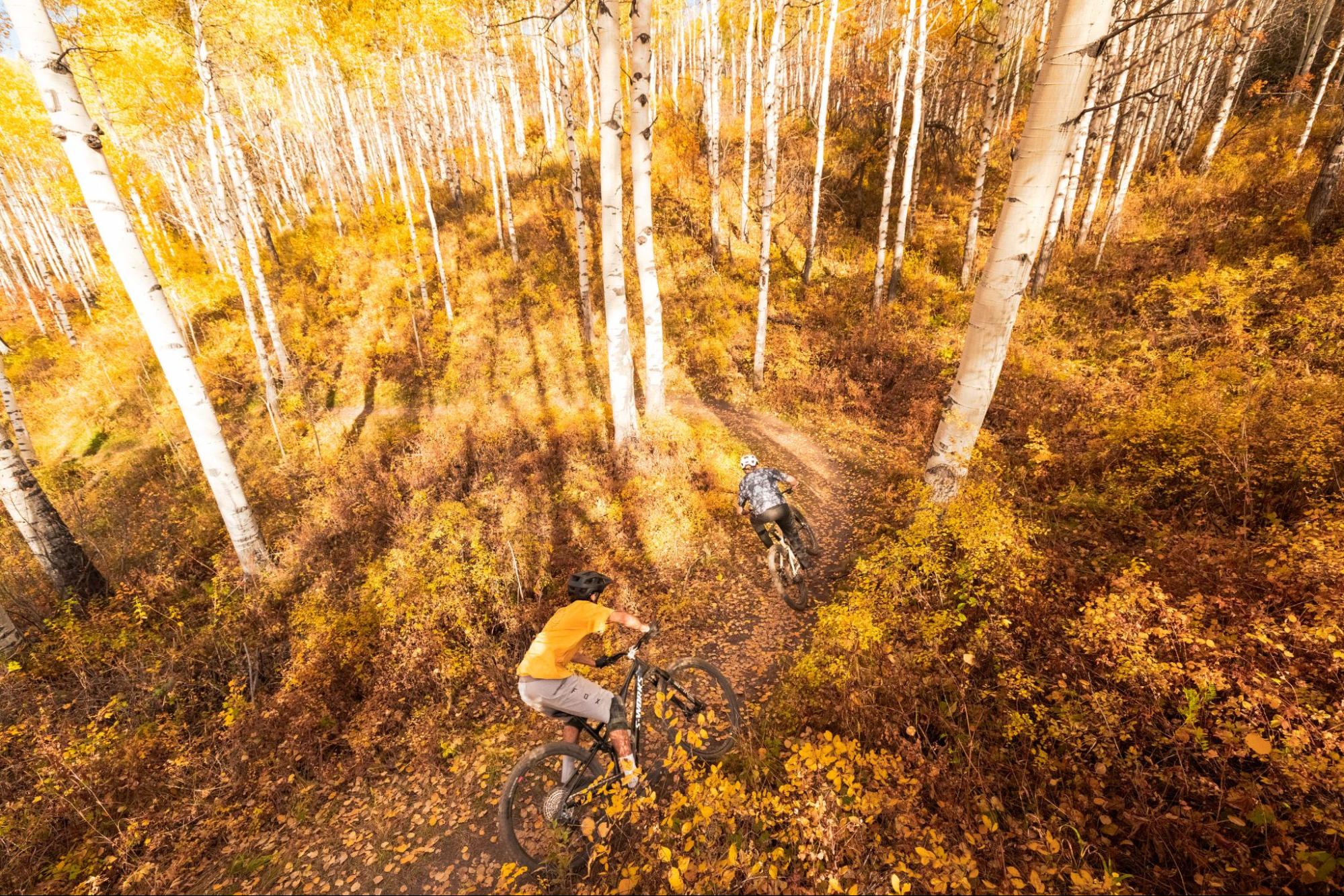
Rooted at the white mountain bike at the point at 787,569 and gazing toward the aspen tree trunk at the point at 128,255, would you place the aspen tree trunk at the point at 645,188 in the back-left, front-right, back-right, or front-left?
front-right

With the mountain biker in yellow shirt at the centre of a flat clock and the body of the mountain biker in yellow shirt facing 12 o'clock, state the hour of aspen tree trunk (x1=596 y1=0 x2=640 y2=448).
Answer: The aspen tree trunk is roughly at 11 o'clock from the mountain biker in yellow shirt.

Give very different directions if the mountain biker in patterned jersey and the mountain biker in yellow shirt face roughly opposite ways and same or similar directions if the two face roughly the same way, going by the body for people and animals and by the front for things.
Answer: same or similar directions

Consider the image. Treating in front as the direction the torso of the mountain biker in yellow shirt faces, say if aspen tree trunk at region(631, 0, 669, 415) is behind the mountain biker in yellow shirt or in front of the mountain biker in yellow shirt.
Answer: in front

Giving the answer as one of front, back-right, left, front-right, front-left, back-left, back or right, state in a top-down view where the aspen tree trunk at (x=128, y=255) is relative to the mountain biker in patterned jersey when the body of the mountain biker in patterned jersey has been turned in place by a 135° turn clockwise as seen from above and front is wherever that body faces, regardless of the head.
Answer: back-right

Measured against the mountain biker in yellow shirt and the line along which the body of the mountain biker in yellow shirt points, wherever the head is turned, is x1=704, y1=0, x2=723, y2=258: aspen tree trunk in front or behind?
in front

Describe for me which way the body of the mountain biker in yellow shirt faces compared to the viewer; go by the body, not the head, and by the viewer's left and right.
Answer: facing away from the viewer and to the right of the viewer

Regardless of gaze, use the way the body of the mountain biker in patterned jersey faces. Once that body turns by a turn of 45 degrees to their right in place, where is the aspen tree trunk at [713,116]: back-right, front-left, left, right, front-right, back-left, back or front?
front-left

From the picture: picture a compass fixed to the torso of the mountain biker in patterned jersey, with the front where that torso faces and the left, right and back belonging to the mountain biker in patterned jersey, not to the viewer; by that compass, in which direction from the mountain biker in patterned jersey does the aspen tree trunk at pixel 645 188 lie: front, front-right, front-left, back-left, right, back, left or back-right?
front-left

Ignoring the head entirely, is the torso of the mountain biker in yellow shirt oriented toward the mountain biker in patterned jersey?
yes

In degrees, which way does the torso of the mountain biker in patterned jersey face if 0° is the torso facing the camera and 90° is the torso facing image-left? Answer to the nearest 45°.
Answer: approximately 180°

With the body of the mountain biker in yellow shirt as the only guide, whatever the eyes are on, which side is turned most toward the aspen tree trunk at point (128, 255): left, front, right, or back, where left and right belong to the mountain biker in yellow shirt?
left
